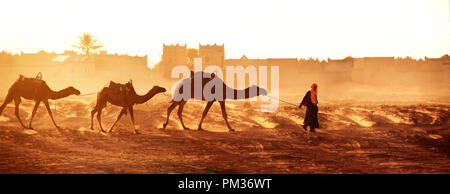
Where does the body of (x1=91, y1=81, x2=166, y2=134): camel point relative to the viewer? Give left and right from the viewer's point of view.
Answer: facing to the right of the viewer

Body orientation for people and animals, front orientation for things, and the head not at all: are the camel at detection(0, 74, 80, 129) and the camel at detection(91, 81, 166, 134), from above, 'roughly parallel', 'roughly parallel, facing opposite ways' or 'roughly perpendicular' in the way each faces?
roughly parallel

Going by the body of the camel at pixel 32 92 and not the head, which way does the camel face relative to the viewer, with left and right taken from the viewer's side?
facing to the right of the viewer

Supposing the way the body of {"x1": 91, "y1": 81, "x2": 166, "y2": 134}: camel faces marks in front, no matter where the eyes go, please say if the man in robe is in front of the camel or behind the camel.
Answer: in front

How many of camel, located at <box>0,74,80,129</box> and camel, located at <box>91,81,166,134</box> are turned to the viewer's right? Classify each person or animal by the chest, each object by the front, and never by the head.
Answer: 2

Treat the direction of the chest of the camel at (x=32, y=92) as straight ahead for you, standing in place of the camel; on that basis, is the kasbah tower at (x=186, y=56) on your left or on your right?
on your left

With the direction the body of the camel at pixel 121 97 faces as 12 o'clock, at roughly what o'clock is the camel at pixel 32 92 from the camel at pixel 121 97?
the camel at pixel 32 92 is roughly at 7 o'clock from the camel at pixel 121 97.

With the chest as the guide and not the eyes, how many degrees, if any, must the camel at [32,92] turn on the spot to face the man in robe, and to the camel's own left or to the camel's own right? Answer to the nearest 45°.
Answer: approximately 45° to the camel's own right
